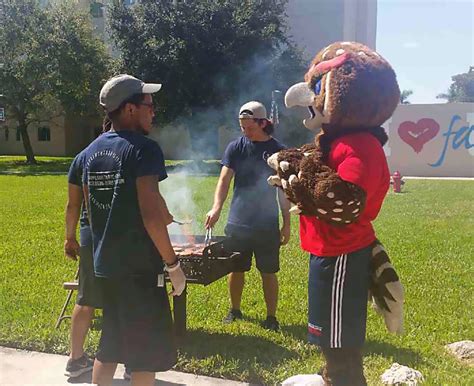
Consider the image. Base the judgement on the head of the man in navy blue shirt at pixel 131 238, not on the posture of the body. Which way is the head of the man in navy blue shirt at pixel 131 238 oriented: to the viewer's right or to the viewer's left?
to the viewer's right

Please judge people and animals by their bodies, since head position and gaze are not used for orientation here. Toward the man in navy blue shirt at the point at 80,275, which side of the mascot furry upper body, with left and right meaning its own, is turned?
front

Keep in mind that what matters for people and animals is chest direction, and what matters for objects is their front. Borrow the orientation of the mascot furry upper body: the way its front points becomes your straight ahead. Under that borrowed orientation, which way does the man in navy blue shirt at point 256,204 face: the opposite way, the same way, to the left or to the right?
to the left

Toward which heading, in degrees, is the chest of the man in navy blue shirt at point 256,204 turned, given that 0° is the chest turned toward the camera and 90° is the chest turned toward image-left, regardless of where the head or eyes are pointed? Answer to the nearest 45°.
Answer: approximately 0°

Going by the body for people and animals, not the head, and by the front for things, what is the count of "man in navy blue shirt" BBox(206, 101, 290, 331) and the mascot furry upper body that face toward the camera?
1

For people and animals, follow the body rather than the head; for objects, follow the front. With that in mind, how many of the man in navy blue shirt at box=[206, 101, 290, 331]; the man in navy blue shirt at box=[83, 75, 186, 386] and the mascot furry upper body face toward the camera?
1

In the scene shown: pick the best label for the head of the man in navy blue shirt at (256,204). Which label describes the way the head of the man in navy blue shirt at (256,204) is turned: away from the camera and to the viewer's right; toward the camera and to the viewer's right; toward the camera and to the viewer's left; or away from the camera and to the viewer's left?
toward the camera and to the viewer's left

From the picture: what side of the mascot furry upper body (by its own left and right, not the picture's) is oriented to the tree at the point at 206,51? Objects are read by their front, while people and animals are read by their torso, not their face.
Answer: right

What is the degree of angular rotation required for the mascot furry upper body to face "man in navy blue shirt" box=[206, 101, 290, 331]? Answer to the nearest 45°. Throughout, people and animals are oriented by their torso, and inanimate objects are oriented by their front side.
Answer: approximately 90° to its right

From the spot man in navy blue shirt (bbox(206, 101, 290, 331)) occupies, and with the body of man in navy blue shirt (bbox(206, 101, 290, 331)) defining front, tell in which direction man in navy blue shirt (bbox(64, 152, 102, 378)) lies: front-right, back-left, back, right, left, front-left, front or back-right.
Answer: front-right

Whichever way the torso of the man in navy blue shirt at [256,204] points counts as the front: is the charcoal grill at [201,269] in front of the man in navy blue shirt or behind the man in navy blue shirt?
in front

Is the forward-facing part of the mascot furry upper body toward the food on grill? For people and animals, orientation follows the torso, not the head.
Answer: no

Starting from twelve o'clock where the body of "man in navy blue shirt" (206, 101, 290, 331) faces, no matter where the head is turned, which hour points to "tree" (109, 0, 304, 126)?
The tree is roughly at 6 o'clock from the man in navy blue shirt.

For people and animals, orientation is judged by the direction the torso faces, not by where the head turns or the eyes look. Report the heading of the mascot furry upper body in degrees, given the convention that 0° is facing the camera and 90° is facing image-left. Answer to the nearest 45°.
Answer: approximately 90°

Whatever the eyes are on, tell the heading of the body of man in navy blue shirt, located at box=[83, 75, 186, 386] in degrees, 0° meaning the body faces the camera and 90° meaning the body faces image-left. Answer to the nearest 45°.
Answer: approximately 225°

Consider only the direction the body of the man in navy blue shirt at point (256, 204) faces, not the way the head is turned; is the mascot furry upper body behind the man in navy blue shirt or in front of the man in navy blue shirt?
in front
